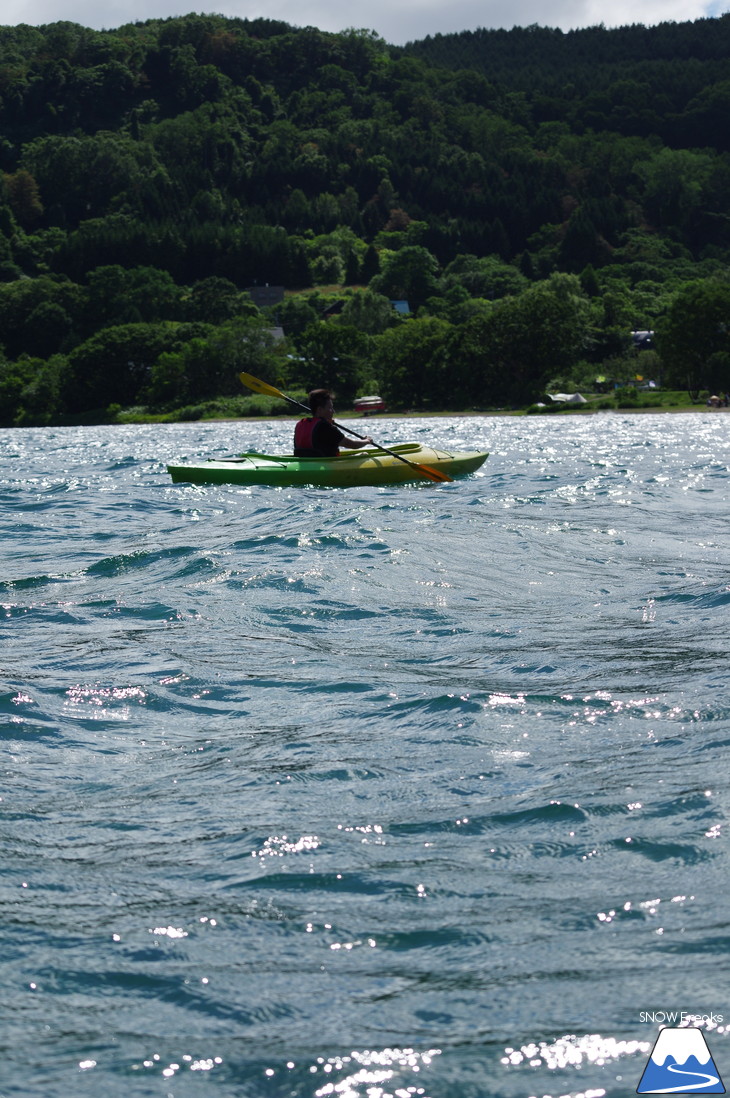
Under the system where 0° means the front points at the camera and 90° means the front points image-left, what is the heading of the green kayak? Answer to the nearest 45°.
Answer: approximately 270°
